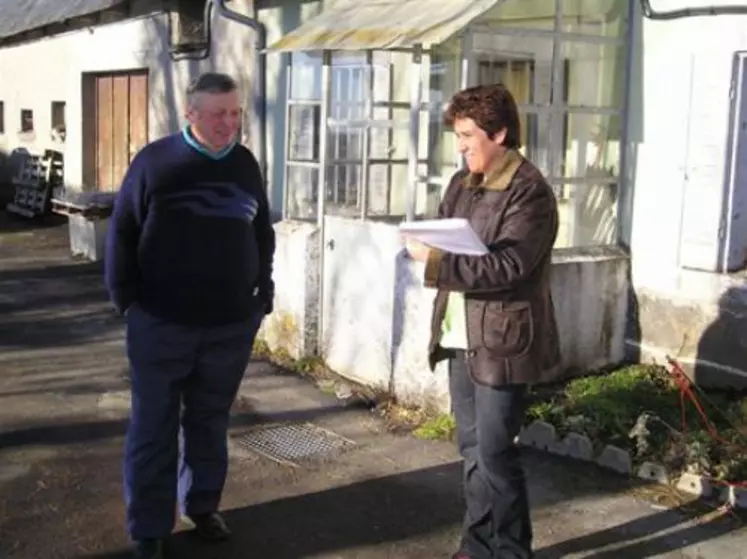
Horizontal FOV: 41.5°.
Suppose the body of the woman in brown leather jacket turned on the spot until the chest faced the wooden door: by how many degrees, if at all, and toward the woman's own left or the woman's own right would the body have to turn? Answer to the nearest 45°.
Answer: approximately 90° to the woman's own right

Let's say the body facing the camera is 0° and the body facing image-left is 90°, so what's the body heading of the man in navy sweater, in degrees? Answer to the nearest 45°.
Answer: approximately 315°

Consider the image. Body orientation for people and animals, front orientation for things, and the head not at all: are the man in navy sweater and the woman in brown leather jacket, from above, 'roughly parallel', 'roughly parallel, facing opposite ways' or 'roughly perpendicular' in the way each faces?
roughly perpendicular

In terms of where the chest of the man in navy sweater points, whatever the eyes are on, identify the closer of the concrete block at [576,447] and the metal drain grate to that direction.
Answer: the concrete block

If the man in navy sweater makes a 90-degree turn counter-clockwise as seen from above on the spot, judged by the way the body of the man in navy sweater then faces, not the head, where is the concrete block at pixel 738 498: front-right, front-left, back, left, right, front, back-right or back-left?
front-right

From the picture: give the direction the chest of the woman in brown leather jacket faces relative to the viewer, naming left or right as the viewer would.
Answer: facing the viewer and to the left of the viewer

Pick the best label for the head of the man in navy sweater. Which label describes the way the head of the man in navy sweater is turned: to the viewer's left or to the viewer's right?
to the viewer's right

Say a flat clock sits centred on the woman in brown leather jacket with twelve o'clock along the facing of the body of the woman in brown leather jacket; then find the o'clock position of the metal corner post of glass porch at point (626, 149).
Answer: The metal corner post of glass porch is roughly at 5 o'clock from the woman in brown leather jacket.

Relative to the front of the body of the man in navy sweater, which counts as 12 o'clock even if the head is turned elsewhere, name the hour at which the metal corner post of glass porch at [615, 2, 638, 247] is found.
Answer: The metal corner post of glass porch is roughly at 9 o'clock from the man in navy sweater.

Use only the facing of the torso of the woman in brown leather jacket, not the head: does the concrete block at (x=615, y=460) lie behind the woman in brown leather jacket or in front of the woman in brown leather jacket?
behind

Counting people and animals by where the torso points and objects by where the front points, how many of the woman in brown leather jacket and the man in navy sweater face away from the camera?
0
